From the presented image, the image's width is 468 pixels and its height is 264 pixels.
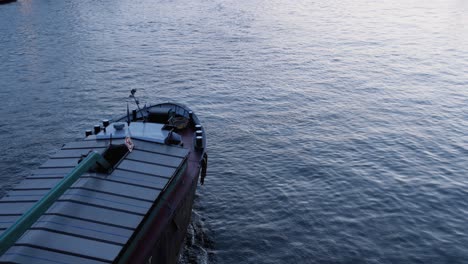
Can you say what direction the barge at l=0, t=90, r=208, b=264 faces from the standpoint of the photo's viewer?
facing away from the viewer and to the right of the viewer
